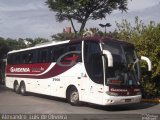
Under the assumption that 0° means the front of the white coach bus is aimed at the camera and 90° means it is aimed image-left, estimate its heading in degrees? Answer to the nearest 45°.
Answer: approximately 315°

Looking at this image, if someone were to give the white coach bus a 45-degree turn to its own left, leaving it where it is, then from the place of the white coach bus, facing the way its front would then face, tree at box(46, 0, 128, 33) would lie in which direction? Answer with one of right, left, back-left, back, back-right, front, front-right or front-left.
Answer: left

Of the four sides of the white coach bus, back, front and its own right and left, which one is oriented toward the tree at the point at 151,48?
left
